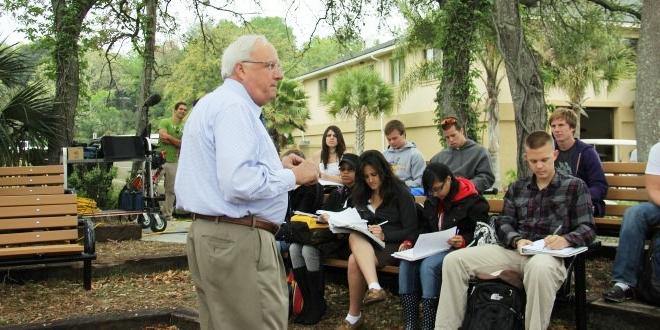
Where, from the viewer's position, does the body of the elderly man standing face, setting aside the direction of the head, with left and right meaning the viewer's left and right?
facing to the right of the viewer

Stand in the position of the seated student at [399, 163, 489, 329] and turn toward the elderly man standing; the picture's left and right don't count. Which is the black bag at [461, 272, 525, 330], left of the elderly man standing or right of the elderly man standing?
left

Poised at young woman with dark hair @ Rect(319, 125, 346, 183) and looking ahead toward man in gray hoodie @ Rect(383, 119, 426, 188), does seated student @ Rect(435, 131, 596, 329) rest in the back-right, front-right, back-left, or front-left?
front-right

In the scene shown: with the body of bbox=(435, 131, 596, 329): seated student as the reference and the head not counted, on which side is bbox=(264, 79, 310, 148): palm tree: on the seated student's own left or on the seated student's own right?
on the seated student's own right

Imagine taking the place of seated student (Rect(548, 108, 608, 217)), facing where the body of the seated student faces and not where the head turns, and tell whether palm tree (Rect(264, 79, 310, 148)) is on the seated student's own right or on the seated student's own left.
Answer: on the seated student's own right

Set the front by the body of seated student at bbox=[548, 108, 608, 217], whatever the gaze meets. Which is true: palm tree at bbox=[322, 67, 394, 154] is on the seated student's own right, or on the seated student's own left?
on the seated student's own right

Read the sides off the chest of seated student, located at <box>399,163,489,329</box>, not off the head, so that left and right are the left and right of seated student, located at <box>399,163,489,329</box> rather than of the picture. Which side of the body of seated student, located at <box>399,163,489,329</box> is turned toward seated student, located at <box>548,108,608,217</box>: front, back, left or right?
back

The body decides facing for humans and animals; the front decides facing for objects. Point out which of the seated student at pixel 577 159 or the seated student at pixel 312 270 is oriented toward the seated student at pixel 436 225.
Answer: the seated student at pixel 577 159

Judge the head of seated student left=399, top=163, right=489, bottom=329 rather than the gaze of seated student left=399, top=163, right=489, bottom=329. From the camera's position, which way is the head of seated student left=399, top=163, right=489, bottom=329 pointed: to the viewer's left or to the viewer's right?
to the viewer's left

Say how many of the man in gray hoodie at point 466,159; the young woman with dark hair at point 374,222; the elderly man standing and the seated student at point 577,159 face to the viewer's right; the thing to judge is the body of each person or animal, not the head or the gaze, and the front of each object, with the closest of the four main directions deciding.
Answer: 1

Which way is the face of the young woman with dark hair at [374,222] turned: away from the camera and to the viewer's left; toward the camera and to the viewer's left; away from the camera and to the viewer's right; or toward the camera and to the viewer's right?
toward the camera and to the viewer's left

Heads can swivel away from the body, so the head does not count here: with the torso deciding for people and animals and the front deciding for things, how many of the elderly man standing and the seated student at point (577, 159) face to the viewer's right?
1

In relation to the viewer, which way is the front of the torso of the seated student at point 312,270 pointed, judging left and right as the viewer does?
facing the viewer and to the left of the viewer
